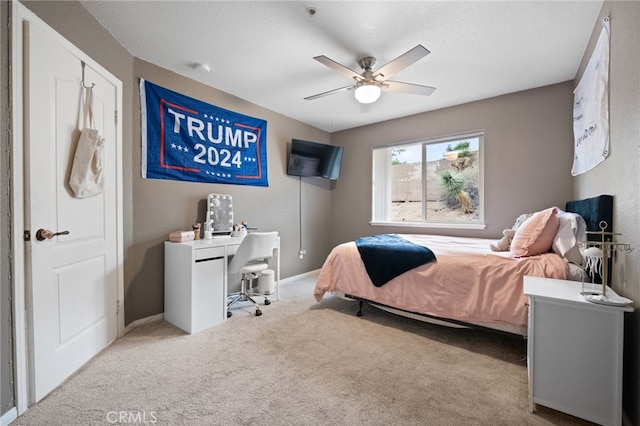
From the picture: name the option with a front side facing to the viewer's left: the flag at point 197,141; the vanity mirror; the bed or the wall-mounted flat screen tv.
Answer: the bed

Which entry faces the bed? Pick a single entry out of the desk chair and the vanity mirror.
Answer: the vanity mirror

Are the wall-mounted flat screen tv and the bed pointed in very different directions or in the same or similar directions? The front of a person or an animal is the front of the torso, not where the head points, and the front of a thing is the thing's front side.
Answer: very different directions

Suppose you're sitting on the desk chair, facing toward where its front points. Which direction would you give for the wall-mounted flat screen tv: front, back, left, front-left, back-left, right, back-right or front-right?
right

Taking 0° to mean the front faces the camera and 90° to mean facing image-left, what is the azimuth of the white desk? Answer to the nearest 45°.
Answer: approximately 315°

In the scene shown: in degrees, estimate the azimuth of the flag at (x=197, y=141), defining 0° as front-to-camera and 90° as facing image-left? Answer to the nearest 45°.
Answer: approximately 315°

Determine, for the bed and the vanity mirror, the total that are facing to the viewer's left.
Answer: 1

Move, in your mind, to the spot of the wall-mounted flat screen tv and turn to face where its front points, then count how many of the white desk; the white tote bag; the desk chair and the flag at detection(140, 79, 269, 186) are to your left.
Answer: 0

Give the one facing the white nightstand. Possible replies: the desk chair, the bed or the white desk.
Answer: the white desk

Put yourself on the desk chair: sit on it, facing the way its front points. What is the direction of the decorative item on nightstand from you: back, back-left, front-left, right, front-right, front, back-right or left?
back

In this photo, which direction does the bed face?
to the viewer's left

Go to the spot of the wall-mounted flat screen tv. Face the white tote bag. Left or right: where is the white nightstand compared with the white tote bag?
left

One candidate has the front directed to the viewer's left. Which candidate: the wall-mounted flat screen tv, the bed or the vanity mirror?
the bed

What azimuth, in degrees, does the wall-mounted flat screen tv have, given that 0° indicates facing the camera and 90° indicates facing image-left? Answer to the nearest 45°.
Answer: approximately 315°

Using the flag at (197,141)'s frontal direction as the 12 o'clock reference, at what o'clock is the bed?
The bed is roughly at 12 o'clock from the flag.

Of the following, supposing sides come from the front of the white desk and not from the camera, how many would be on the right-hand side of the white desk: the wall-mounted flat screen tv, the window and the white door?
1

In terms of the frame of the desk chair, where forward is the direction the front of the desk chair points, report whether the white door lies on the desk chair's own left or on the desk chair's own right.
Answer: on the desk chair's own left

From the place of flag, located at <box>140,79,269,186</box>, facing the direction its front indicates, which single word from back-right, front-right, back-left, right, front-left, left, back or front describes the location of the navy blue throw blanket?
front
